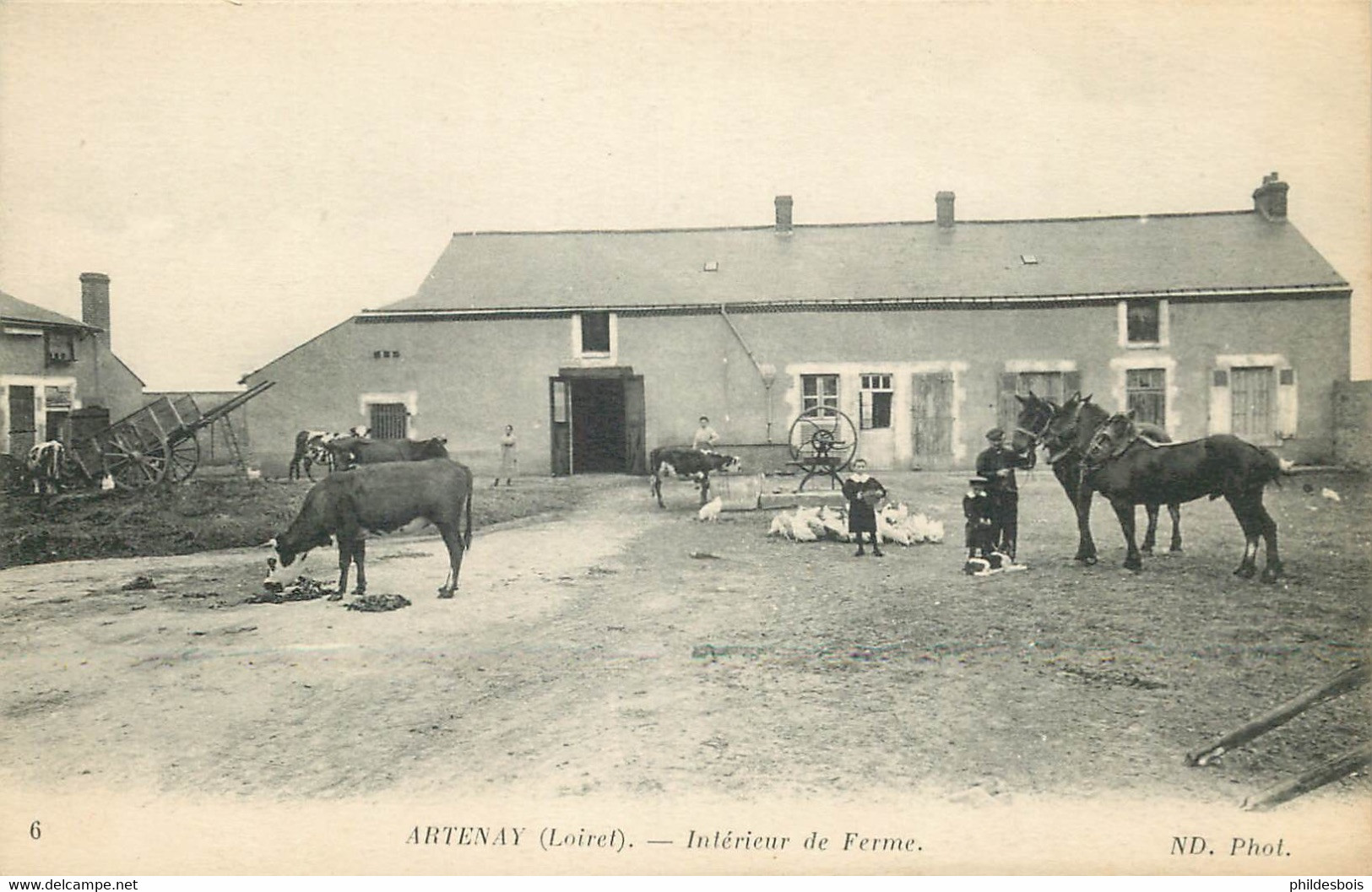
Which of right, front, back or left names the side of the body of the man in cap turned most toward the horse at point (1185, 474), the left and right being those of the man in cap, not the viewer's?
left

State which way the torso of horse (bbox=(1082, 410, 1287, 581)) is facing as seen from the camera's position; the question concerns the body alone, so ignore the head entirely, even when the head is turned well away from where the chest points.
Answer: to the viewer's left

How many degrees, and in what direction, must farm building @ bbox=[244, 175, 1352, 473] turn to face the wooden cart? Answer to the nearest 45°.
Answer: approximately 90° to its right

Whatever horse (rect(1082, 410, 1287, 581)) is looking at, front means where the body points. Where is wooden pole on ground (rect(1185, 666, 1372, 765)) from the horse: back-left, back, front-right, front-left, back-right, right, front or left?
left

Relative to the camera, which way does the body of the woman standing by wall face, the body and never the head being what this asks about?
toward the camera

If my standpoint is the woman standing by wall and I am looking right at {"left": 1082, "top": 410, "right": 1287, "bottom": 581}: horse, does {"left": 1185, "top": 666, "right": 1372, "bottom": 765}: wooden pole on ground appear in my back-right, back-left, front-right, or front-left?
front-right

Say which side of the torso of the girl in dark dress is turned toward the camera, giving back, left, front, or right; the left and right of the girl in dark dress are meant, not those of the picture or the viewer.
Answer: front

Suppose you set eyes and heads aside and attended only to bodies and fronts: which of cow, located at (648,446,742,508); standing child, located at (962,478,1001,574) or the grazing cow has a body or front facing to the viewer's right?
the cow

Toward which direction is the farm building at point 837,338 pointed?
toward the camera

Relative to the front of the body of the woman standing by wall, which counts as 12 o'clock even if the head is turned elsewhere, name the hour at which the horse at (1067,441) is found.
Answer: The horse is roughly at 10 o'clock from the woman standing by wall.

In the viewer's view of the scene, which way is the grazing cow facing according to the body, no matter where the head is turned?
to the viewer's left

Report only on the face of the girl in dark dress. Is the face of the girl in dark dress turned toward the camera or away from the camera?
toward the camera
